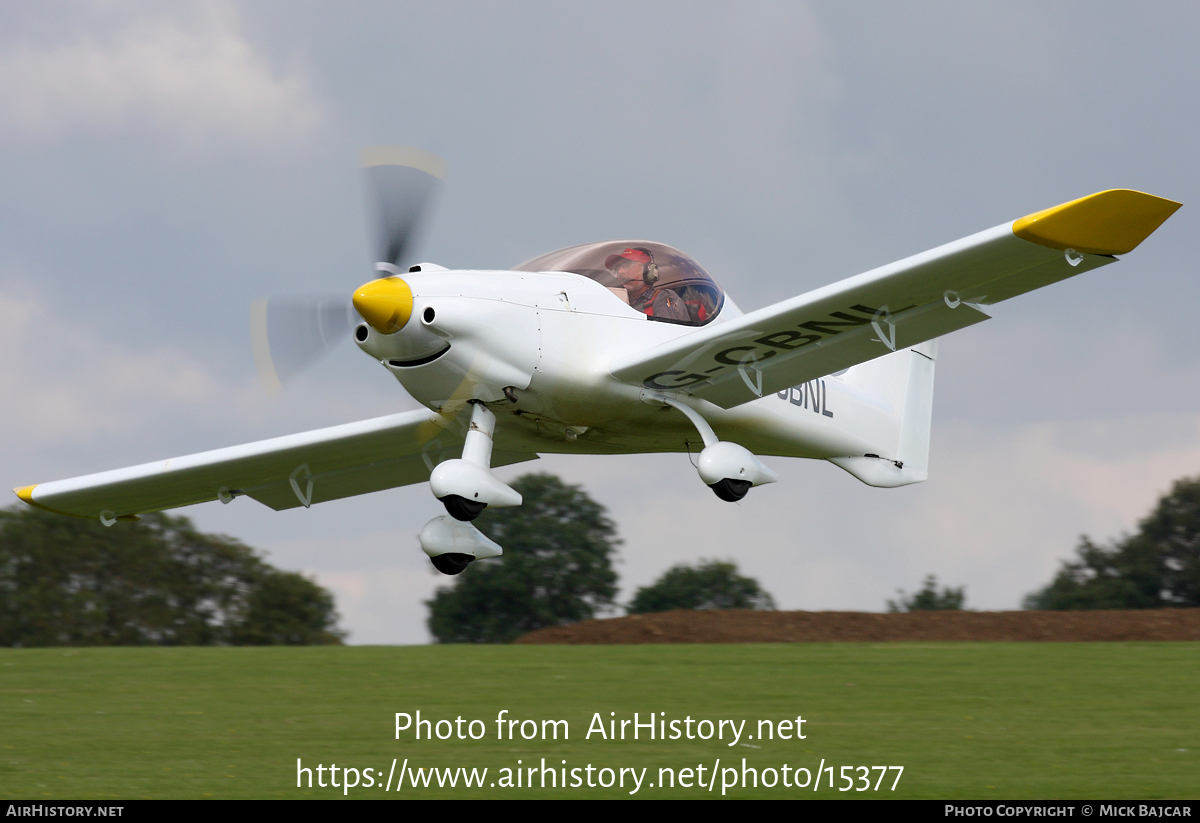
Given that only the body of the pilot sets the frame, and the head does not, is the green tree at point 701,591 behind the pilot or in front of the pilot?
behind

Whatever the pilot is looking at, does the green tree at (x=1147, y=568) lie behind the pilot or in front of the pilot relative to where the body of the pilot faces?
behind

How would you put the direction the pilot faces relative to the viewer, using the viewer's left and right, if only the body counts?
facing the viewer and to the left of the viewer

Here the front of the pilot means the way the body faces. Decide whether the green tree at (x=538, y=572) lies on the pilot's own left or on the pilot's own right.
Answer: on the pilot's own right

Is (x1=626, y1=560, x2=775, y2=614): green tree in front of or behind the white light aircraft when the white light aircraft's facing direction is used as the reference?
behind

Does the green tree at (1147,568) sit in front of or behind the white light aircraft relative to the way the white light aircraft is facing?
behind

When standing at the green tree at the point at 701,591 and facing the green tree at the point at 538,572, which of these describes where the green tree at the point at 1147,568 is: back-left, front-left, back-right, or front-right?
back-left

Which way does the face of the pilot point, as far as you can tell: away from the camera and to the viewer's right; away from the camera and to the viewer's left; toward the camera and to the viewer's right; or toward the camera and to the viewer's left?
toward the camera and to the viewer's left

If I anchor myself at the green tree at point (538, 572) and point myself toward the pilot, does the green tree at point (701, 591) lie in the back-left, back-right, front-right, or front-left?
back-left

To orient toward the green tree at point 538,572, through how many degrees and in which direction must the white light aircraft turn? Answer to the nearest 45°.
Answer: approximately 135° to its right
